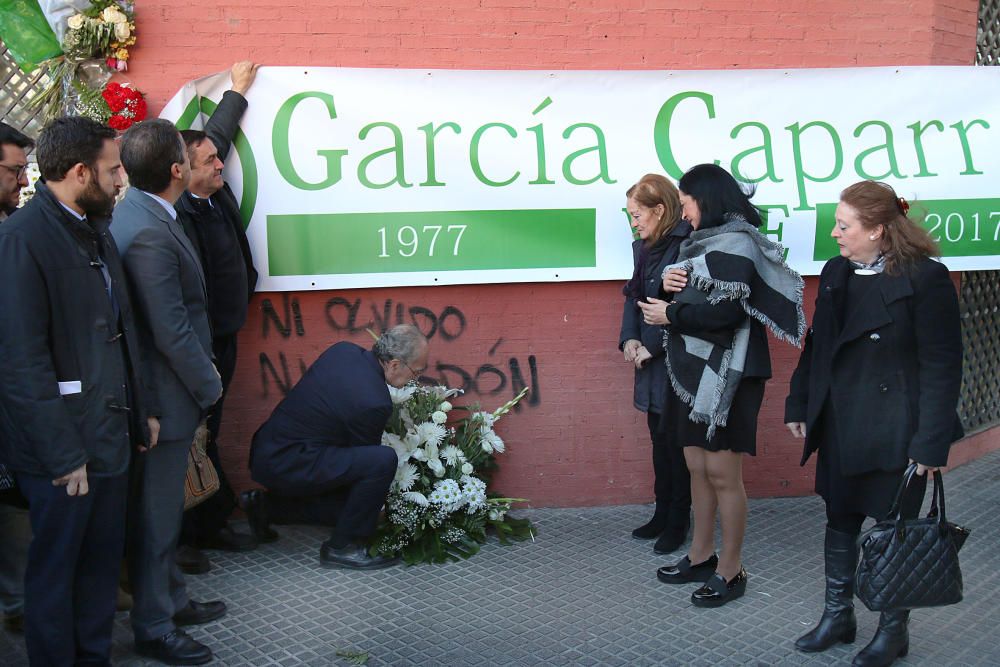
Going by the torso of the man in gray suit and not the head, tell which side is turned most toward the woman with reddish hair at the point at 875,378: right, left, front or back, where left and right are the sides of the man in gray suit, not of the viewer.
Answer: front

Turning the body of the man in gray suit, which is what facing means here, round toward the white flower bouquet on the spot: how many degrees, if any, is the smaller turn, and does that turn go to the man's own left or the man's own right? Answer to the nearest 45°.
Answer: approximately 45° to the man's own left

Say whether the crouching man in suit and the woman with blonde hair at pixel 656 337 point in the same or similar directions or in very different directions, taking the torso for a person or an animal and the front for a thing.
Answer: very different directions

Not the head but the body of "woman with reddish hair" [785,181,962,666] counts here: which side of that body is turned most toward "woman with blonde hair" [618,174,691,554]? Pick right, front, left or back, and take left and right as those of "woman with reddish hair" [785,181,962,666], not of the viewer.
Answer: right

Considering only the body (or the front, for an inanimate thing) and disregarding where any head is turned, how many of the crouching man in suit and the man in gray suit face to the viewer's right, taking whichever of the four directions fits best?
2

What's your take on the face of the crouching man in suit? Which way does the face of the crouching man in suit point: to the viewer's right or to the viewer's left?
to the viewer's right

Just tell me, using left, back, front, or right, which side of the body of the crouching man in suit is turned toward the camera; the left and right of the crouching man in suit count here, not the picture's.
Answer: right

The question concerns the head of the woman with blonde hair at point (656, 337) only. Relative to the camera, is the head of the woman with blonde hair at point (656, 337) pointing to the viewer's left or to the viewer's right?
to the viewer's left

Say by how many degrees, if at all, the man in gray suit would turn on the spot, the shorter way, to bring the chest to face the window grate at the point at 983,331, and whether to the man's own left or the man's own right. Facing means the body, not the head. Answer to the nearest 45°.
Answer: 0° — they already face it

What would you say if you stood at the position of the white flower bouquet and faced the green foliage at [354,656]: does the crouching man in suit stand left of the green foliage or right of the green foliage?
right

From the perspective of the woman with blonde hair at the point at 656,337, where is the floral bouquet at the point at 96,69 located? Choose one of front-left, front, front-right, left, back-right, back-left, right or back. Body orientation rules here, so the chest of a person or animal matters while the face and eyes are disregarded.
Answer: front-right

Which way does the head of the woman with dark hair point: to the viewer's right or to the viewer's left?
to the viewer's left

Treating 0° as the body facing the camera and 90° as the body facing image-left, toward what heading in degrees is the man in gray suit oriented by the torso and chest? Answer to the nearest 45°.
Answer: approximately 270°
